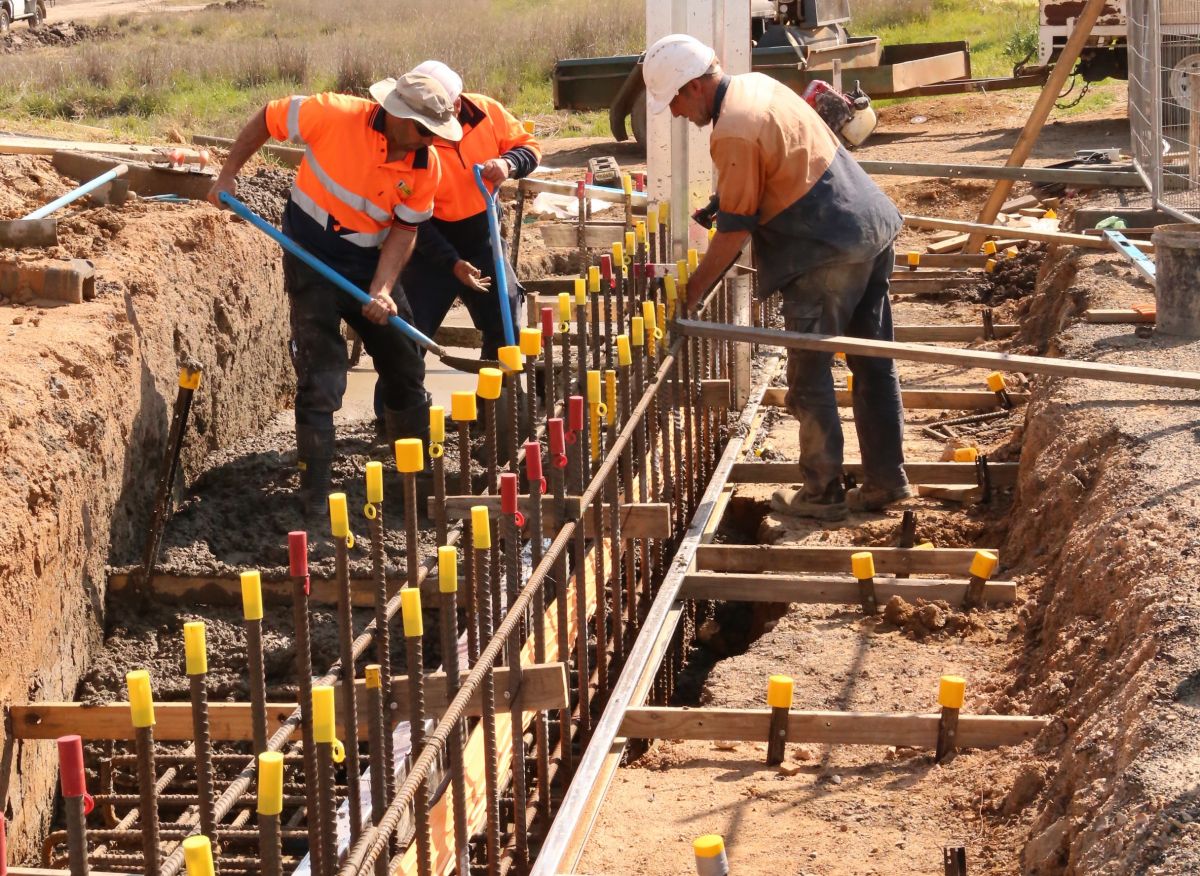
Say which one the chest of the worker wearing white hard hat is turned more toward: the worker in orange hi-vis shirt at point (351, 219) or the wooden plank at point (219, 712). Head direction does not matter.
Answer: the worker in orange hi-vis shirt

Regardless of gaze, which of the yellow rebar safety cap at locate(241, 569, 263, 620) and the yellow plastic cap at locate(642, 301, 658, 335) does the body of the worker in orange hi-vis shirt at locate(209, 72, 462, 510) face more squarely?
the yellow plastic cap

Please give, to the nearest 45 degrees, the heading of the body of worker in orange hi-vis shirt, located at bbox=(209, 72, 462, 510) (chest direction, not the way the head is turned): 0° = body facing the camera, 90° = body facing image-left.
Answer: approximately 315°

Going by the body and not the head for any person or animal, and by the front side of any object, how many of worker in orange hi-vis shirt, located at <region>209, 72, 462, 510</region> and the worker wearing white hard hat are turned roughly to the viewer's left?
1

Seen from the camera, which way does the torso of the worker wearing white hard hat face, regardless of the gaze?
to the viewer's left

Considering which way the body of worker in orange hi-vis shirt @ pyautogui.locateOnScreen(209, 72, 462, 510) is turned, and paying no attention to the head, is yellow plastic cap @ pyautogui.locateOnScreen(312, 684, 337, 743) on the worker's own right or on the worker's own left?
on the worker's own right

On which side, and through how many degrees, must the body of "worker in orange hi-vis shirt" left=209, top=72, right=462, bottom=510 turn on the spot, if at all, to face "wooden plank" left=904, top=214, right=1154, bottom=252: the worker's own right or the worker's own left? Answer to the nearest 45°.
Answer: approximately 90° to the worker's own left

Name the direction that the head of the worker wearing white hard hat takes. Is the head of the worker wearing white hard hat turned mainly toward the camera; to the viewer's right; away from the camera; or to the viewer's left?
to the viewer's left

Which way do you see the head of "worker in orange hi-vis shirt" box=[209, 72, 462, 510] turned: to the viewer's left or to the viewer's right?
to the viewer's right

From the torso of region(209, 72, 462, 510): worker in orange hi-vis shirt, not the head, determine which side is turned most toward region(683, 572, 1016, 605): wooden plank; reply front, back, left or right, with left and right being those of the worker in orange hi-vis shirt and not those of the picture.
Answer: front

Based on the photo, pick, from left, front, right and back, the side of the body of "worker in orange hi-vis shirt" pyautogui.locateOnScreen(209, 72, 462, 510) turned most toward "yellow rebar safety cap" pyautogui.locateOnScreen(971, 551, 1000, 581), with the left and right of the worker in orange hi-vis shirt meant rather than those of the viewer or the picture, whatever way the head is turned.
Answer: front
